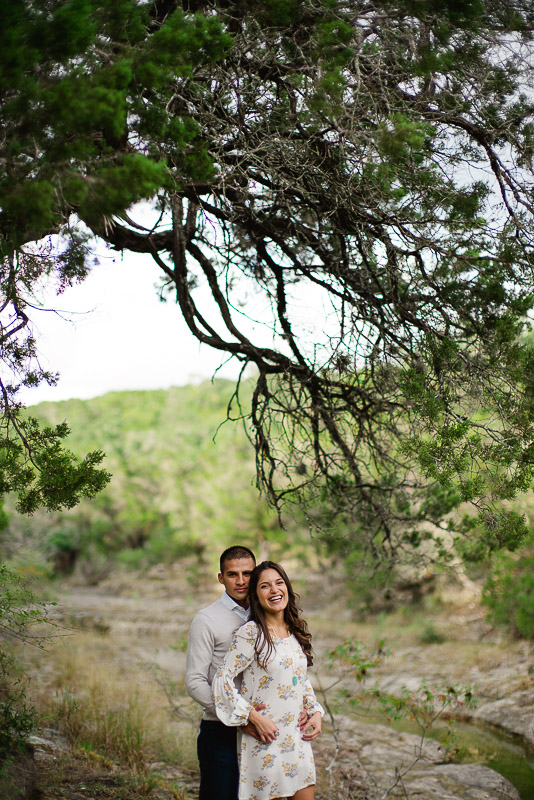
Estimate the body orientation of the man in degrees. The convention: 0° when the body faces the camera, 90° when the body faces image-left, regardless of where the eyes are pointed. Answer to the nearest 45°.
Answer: approximately 315°
